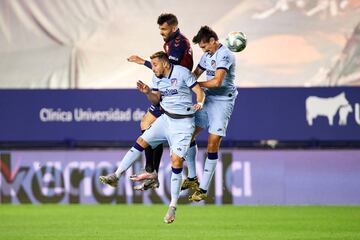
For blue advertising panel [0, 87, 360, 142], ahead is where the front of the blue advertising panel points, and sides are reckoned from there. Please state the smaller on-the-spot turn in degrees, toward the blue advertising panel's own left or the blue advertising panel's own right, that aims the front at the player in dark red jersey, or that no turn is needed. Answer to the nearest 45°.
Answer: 0° — it already faces them

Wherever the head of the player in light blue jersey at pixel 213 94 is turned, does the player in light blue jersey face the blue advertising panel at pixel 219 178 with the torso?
no

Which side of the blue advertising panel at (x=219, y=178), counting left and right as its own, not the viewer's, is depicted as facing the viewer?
front

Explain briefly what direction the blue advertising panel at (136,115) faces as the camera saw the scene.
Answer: facing the viewer

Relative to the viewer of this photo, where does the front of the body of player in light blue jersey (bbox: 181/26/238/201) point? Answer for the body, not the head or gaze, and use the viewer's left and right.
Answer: facing the viewer and to the left of the viewer

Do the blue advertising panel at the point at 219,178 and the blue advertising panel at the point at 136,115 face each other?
no

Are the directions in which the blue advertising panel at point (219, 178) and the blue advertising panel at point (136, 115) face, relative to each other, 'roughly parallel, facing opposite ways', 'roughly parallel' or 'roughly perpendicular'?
roughly parallel

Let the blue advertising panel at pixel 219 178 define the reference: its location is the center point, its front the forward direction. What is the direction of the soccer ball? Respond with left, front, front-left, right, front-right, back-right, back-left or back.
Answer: front

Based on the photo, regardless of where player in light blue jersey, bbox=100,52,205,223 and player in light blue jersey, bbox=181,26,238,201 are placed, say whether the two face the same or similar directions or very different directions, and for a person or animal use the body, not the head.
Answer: same or similar directions

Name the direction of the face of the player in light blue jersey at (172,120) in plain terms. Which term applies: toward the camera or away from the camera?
toward the camera
